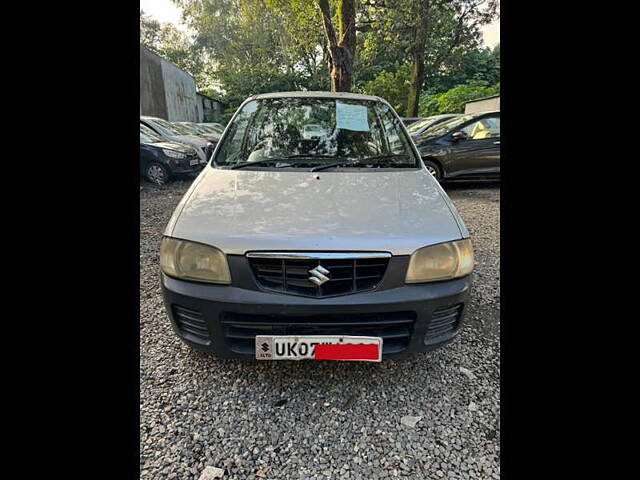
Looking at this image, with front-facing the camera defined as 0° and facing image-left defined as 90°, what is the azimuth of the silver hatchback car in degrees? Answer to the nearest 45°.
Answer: approximately 0°

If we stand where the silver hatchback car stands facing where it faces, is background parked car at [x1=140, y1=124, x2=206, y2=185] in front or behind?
behind

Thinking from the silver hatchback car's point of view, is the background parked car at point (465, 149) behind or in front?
behind
